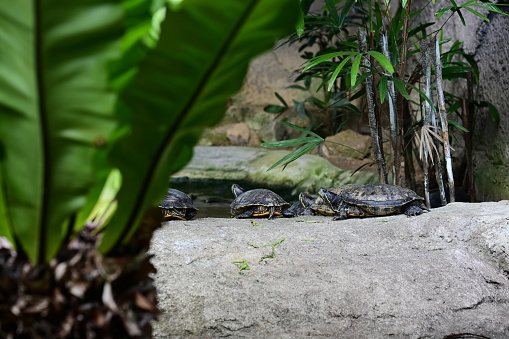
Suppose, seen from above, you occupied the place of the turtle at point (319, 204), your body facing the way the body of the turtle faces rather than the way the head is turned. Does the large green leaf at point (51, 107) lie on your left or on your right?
on your left

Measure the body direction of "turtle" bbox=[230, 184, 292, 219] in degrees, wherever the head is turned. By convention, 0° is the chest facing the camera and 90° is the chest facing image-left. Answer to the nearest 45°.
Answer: approximately 90°

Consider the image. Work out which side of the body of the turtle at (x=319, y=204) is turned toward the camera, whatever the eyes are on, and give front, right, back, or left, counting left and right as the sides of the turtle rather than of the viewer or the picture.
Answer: left

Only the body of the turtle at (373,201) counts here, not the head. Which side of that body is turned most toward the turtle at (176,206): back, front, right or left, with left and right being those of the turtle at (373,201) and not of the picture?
front

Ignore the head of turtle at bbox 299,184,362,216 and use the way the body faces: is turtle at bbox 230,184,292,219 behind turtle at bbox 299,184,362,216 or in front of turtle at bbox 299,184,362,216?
in front

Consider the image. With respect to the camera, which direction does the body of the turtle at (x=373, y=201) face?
to the viewer's left

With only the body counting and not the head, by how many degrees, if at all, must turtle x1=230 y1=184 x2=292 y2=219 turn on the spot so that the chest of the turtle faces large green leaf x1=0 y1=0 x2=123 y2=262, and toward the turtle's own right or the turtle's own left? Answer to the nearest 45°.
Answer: approximately 90° to the turtle's own left

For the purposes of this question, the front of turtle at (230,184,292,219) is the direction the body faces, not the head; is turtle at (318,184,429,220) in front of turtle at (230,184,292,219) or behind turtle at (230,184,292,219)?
behind

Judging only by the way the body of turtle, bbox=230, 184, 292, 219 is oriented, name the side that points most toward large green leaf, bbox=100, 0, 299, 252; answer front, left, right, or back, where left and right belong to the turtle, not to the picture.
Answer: left
